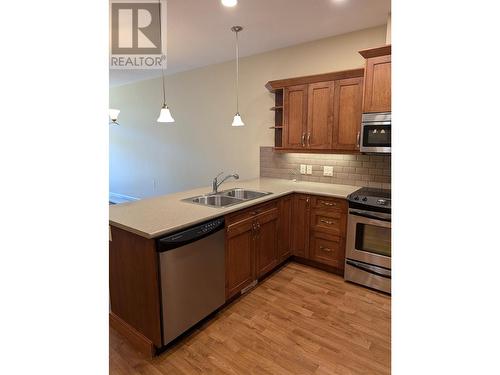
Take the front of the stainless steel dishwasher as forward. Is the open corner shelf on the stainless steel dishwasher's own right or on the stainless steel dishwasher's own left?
on the stainless steel dishwasher's own left

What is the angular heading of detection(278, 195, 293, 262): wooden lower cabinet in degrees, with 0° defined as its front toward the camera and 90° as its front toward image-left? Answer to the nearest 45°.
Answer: approximately 315°

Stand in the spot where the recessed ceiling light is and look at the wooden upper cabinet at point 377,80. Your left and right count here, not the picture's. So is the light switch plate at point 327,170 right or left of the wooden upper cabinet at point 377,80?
left

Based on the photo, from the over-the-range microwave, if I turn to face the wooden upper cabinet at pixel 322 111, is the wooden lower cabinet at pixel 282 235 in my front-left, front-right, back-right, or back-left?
front-left

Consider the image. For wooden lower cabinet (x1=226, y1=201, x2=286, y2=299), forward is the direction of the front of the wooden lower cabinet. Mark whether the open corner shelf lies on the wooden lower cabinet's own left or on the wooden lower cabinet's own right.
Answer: on the wooden lower cabinet's own left

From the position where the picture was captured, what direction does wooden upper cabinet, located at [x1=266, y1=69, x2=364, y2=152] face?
facing the viewer and to the left of the viewer

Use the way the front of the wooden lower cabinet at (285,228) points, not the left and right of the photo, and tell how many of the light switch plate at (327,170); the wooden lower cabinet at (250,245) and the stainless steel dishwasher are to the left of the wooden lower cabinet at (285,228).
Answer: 1

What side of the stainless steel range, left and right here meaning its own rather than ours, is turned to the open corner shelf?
right

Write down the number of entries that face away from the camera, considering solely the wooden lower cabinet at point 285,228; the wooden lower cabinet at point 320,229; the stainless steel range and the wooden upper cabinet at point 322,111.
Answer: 0

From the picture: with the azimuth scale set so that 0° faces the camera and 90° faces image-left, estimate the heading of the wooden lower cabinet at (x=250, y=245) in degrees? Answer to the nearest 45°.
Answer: approximately 315°

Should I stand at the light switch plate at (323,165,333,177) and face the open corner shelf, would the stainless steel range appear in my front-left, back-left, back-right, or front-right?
back-left

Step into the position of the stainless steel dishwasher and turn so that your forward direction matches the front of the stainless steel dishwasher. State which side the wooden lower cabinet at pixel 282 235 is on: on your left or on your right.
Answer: on your left

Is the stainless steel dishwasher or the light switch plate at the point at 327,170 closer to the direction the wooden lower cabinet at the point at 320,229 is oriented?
the stainless steel dishwasher
